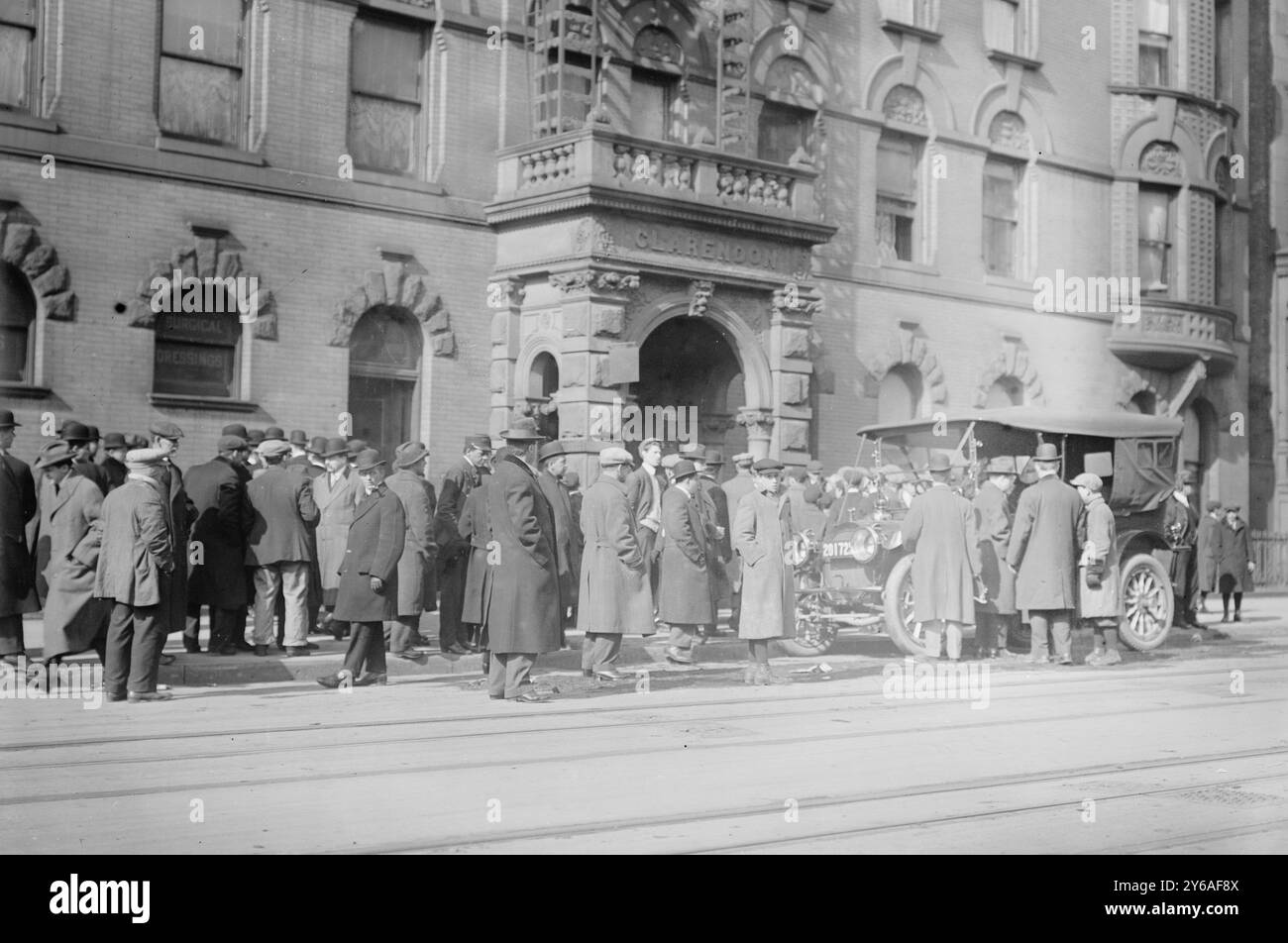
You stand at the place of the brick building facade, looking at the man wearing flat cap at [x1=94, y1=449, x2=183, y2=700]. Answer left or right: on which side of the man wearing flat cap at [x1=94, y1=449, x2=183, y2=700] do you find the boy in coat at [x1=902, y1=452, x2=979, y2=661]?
left

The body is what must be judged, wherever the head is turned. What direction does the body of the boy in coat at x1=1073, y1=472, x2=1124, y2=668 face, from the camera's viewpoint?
to the viewer's left

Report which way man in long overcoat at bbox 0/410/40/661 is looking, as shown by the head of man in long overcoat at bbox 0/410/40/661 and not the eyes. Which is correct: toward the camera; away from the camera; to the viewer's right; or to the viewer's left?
to the viewer's right

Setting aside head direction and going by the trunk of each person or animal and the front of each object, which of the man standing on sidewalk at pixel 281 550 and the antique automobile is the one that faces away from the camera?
the man standing on sidewalk

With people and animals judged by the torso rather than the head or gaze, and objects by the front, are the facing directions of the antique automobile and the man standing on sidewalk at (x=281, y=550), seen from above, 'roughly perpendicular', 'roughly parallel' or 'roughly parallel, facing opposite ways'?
roughly perpendicular

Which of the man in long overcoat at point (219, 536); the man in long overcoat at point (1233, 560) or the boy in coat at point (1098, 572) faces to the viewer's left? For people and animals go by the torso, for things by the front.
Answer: the boy in coat

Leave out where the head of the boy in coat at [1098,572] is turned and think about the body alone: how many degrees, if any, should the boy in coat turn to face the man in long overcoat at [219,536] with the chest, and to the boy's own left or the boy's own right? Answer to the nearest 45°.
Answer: approximately 45° to the boy's own left

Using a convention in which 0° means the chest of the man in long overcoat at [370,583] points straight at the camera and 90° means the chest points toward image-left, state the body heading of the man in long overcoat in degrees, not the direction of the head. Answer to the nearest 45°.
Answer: approximately 45°

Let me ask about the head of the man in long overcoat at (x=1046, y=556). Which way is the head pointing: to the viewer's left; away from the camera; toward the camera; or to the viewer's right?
away from the camera

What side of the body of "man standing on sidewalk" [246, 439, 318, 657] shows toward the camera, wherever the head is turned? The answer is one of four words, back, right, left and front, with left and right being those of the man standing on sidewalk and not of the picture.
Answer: back
